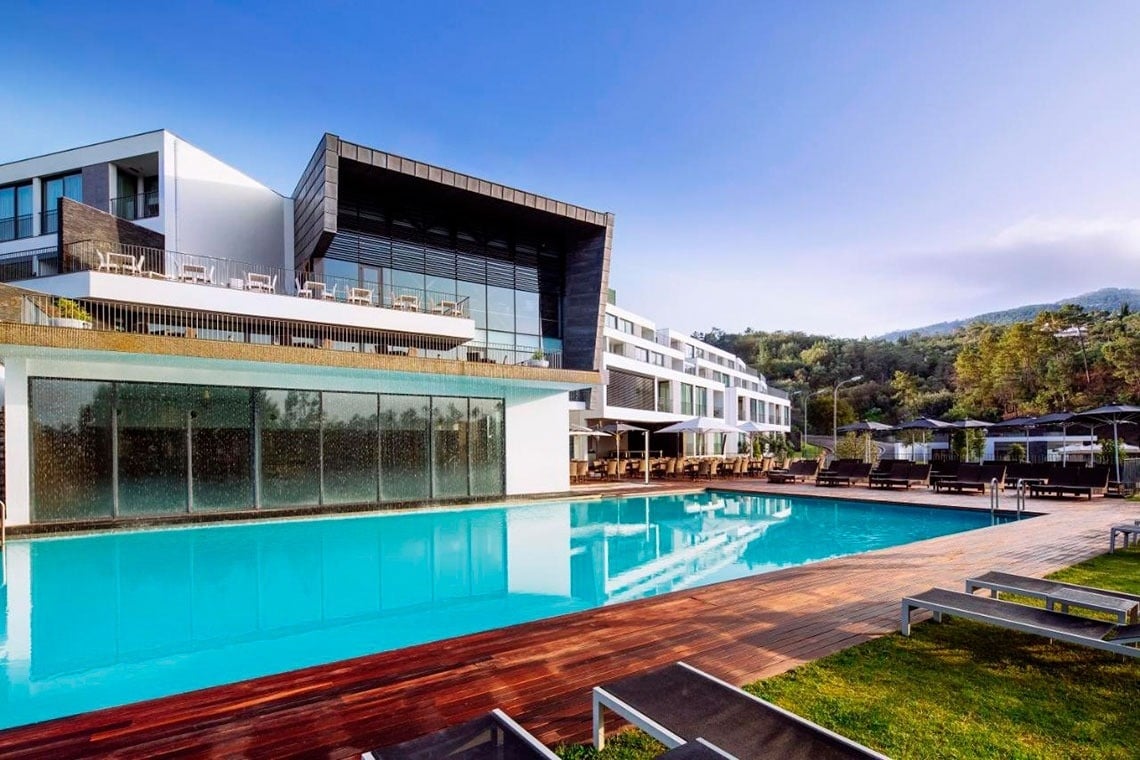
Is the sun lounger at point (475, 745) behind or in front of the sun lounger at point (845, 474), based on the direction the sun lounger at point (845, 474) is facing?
in front

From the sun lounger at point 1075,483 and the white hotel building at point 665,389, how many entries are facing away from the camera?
0

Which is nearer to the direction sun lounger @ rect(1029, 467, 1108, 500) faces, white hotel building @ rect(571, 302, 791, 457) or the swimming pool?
the swimming pool

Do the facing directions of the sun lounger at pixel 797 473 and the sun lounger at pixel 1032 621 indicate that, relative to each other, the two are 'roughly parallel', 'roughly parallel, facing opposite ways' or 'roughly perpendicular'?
roughly perpendicular

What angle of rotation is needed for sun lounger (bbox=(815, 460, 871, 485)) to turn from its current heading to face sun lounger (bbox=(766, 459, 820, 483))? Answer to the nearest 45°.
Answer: approximately 90° to its right

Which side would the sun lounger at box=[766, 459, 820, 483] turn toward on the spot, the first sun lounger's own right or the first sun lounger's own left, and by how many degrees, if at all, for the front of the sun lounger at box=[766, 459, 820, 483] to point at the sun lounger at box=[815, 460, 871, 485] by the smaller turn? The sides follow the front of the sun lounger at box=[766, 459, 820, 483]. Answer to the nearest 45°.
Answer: approximately 90° to the first sun lounger's own left

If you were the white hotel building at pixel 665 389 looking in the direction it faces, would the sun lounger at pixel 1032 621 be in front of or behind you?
in front

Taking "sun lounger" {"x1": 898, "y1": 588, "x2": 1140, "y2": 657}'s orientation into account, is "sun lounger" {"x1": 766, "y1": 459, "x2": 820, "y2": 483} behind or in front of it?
in front

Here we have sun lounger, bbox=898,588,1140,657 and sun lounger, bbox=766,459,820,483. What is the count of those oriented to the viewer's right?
0

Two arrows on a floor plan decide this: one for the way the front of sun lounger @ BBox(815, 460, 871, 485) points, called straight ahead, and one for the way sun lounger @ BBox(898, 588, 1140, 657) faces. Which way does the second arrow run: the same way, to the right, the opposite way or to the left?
to the right

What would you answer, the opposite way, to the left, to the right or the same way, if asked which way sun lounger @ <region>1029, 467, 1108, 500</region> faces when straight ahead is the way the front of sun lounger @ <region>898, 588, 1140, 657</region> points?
to the left

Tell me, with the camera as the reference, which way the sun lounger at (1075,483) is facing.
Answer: facing the viewer and to the left of the viewer

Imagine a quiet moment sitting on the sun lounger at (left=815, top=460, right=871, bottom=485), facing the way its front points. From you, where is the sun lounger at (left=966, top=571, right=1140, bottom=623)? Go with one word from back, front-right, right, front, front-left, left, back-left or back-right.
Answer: front-left
